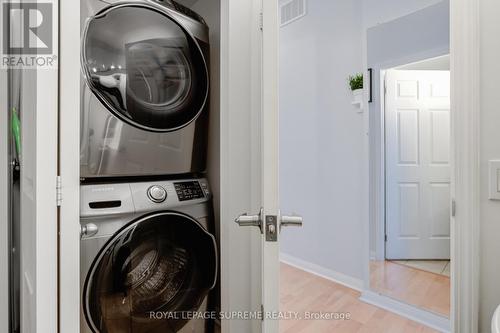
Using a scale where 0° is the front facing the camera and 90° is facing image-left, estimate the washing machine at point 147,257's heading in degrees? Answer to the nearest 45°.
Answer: approximately 0°

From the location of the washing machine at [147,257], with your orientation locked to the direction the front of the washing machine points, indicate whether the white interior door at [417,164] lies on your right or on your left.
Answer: on your left
